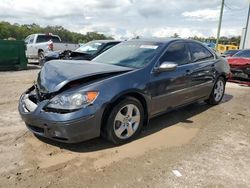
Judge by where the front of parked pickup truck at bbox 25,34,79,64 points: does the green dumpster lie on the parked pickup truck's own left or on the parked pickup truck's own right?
on the parked pickup truck's own left

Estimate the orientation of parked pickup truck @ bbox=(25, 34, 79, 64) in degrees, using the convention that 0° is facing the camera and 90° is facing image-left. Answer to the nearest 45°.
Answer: approximately 135°

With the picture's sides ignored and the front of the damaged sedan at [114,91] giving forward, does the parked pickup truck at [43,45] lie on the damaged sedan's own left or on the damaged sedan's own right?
on the damaged sedan's own right

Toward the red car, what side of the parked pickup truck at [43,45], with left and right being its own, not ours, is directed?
back

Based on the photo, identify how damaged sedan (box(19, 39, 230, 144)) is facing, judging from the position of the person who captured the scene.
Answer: facing the viewer and to the left of the viewer

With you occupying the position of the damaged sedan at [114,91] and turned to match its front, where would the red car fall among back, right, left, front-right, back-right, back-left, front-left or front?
back

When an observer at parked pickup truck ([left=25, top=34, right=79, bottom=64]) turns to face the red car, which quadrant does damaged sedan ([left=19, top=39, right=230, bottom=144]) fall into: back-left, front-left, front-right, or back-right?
front-right

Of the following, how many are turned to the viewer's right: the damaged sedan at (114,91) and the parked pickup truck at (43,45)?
0
